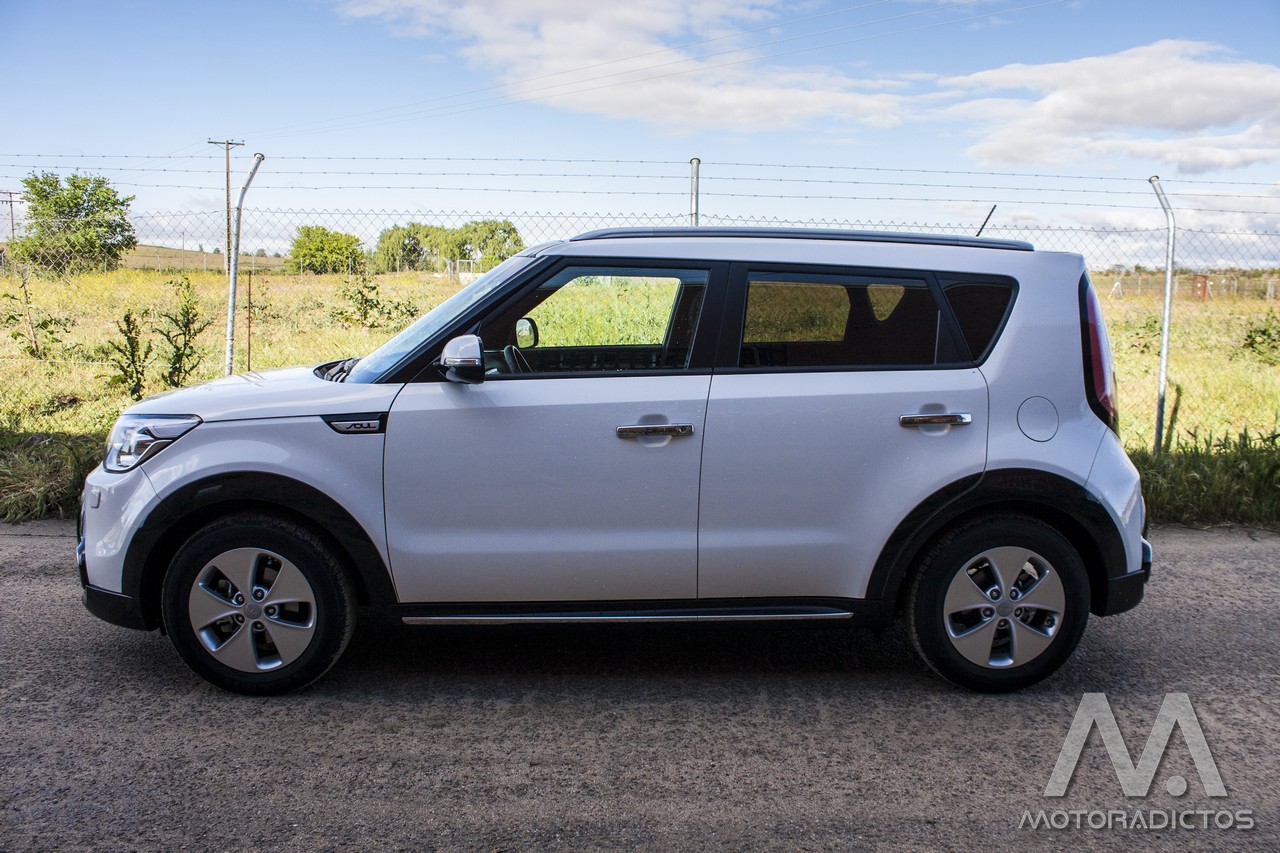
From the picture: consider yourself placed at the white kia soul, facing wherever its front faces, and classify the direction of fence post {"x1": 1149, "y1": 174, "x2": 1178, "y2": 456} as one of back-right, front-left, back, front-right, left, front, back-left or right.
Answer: back-right

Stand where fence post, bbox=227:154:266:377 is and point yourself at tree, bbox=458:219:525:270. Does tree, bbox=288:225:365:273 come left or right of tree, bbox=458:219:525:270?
left

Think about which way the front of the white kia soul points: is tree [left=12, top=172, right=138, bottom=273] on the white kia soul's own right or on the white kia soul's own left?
on the white kia soul's own right

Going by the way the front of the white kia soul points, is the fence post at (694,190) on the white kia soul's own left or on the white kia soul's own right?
on the white kia soul's own right

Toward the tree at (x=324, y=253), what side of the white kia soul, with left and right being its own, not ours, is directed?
right

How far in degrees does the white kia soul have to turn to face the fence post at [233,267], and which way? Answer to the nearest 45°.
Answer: approximately 45° to its right

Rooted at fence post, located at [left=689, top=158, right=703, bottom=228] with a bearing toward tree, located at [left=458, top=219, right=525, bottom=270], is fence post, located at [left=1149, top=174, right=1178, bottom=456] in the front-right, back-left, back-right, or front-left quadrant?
back-right

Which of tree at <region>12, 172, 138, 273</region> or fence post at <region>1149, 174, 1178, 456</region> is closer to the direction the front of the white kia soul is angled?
the tree

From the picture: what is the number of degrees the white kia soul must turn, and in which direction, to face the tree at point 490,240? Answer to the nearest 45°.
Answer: approximately 90° to its right

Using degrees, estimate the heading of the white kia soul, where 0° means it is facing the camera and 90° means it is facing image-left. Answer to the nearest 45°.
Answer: approximately 90°
